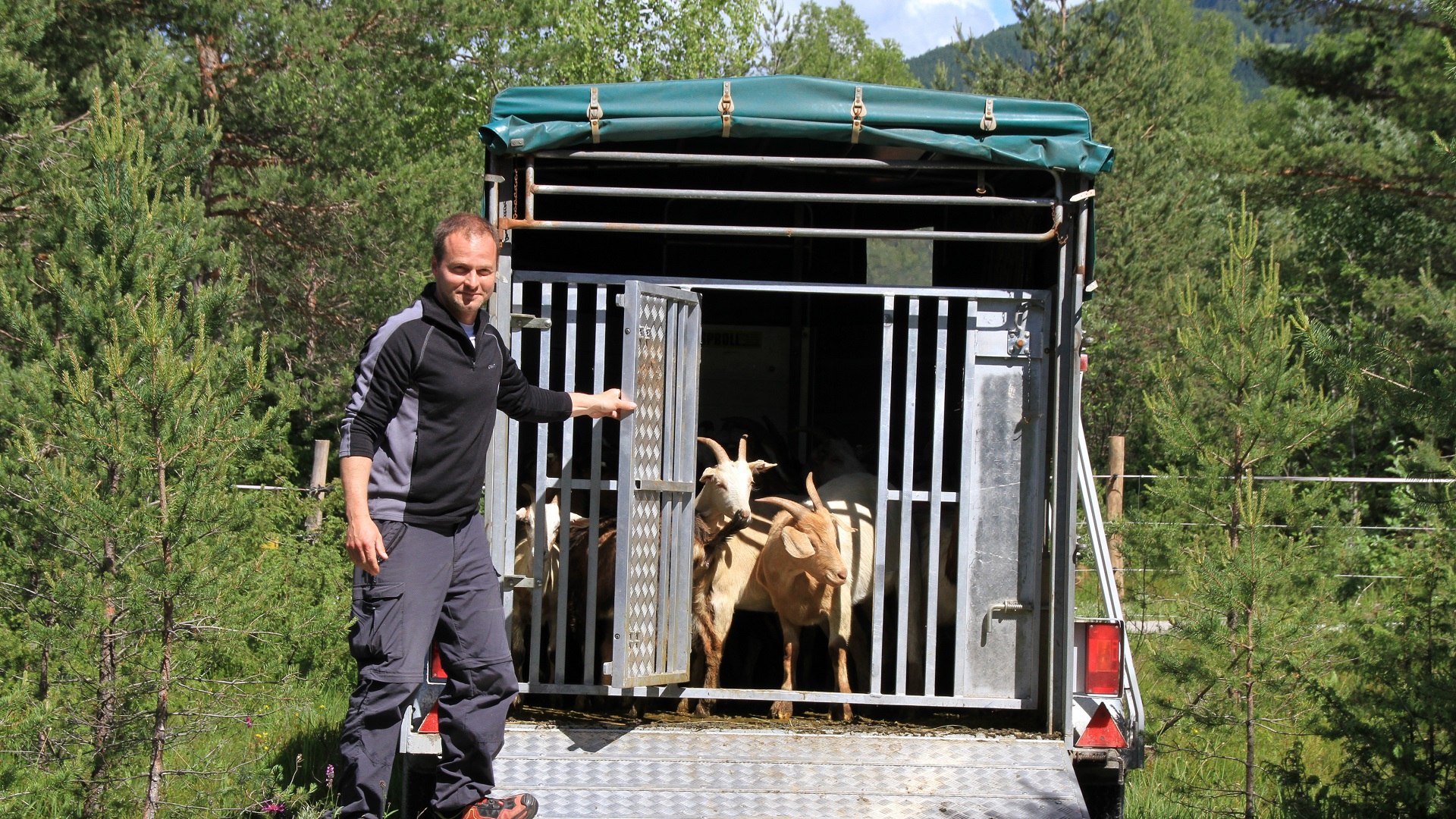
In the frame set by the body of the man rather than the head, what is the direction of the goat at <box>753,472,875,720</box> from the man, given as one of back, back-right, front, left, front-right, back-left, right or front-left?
left

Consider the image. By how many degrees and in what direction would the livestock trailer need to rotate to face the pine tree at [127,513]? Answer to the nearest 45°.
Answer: approximately 90° to its left

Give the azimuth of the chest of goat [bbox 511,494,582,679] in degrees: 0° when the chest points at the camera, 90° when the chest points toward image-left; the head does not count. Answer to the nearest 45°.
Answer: approximately 0°

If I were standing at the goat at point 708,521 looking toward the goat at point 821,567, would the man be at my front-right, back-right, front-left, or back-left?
back-right

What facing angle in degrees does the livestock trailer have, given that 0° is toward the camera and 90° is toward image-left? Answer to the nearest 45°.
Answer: approximately 180°

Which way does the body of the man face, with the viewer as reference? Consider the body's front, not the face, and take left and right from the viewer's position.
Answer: facing the viewer and to the right of the viewer

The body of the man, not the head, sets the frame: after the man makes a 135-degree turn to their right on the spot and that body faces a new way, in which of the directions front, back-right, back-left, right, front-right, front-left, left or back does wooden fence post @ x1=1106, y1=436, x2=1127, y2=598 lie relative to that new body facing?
back-right

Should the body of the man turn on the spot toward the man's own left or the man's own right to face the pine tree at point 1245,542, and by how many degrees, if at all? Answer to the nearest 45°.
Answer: approximately 45° to the man's own left
